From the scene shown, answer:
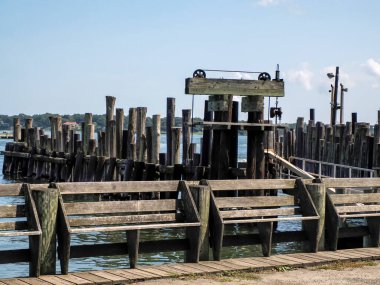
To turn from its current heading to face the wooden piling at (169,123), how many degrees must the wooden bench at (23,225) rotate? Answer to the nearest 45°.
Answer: approximately 180°

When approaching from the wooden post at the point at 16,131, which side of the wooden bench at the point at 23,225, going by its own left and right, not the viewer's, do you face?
back

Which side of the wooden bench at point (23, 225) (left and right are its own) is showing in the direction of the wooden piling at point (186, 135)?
back

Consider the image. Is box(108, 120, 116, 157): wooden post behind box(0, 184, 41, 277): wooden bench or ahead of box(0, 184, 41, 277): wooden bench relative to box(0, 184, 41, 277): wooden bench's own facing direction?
behind

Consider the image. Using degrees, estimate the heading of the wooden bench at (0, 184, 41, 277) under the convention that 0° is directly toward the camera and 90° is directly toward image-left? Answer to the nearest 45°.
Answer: approximately 0°

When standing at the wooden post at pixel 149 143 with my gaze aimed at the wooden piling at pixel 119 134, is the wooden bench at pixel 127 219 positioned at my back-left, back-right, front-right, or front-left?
back-left

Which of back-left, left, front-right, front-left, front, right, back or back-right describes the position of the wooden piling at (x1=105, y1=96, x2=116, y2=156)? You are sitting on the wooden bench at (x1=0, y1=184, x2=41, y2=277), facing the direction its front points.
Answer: back

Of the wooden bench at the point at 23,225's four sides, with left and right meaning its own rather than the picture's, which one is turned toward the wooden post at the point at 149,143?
back

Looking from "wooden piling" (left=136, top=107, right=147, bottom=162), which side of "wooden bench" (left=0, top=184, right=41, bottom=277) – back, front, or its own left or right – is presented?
back

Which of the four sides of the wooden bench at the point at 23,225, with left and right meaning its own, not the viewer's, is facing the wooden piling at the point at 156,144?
back
